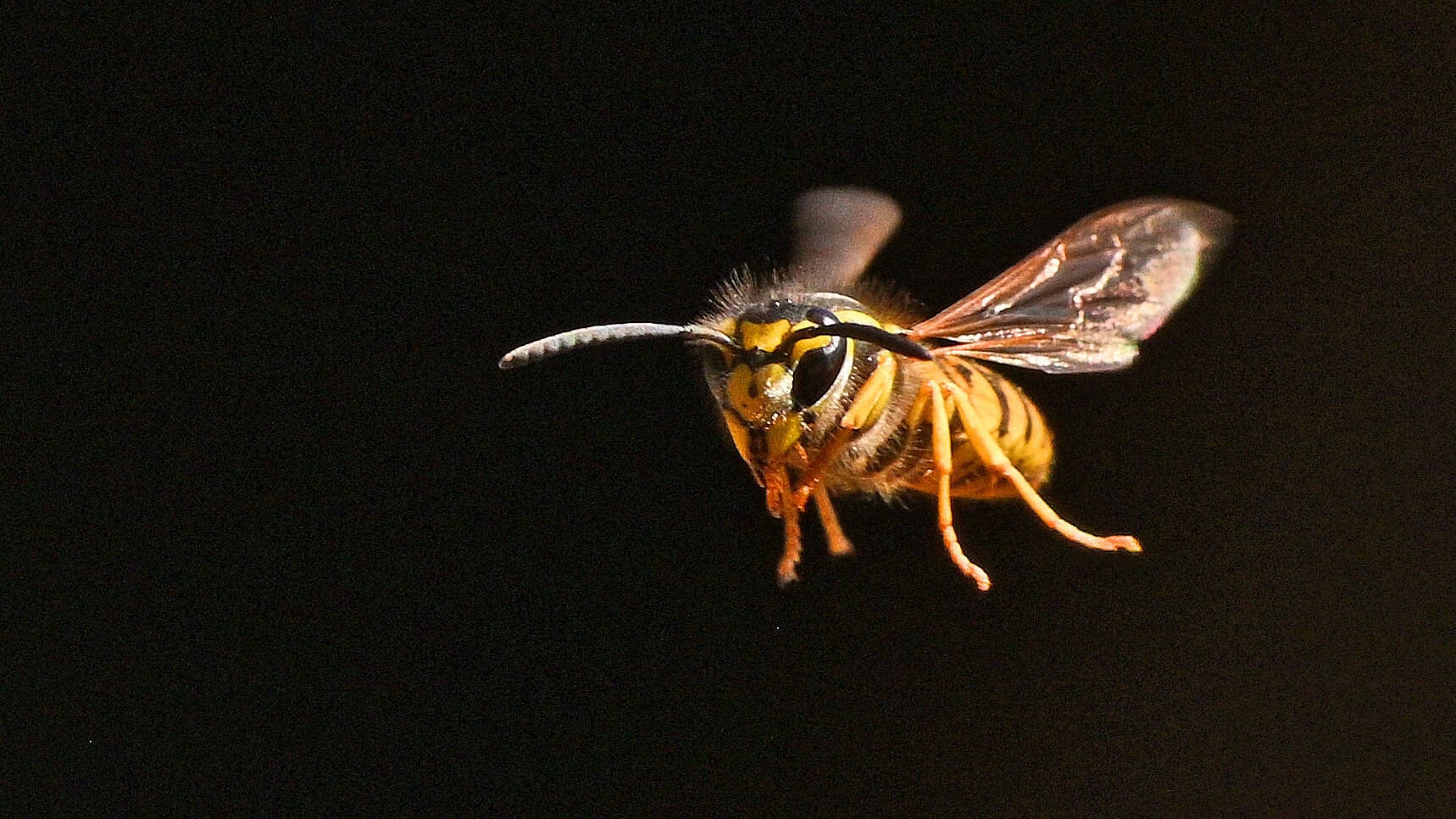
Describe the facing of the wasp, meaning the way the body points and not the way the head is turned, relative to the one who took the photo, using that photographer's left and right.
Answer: facing the viewer and to the left of the viewer
